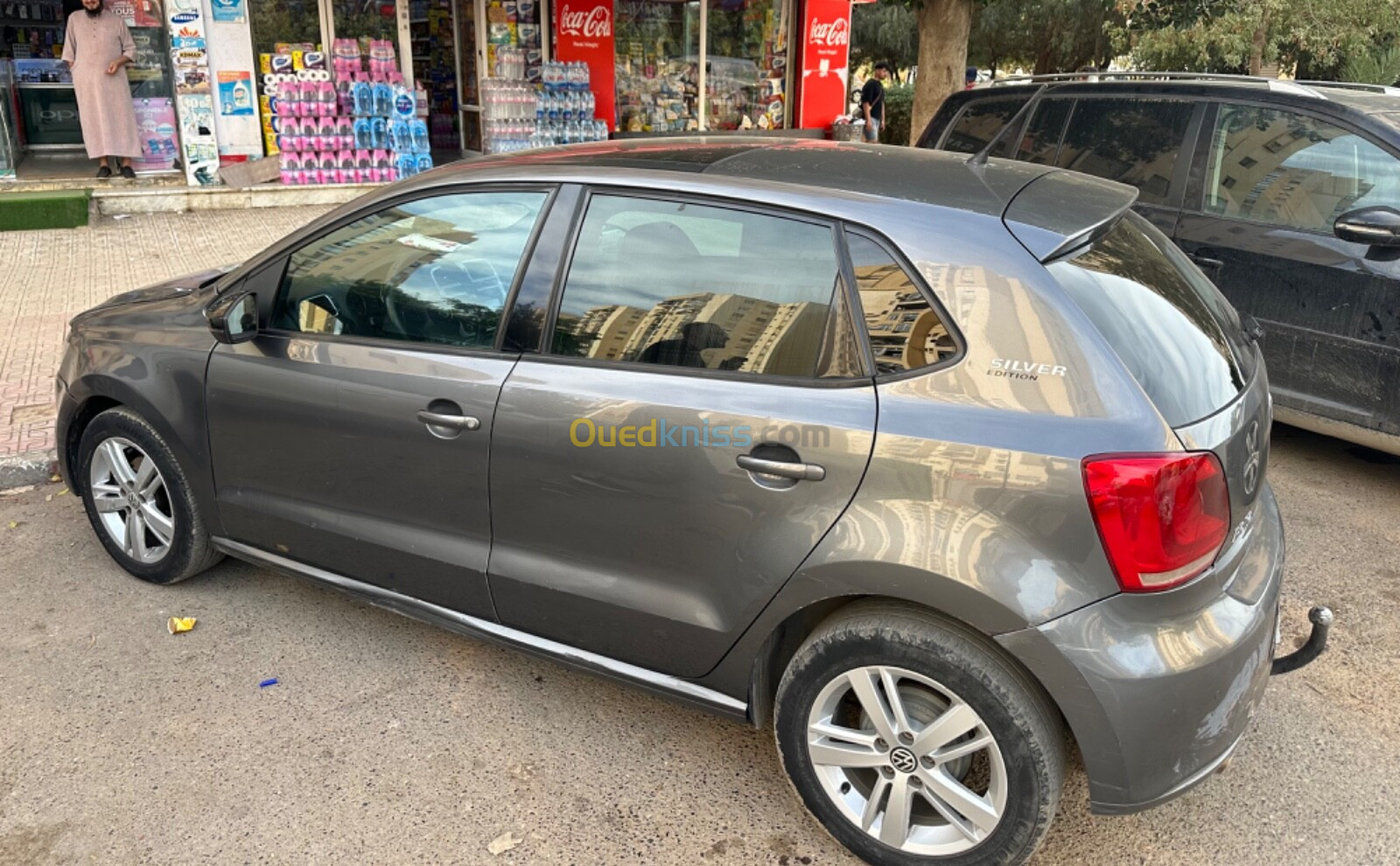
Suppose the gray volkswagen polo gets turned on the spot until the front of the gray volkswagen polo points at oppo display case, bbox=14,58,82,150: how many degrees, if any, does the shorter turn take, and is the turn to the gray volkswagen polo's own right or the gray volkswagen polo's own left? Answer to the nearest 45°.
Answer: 0° — it already faces it

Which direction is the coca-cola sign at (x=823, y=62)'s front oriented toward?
toward the camera

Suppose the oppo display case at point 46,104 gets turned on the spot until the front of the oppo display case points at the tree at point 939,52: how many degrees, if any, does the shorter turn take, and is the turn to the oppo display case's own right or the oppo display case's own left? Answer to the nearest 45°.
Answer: approximately 45° to the oppo display case's own left

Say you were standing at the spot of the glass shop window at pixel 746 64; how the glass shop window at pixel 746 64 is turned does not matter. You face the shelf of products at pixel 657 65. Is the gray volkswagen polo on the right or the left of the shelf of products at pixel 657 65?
left

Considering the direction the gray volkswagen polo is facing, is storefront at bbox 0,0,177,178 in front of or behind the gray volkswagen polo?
in front

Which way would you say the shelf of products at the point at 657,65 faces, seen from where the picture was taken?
facing the viewer

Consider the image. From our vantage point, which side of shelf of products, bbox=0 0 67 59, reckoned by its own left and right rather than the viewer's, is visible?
front

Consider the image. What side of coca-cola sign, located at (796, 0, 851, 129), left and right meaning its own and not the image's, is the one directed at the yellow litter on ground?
front

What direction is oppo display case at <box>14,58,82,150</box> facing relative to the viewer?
toward the camera

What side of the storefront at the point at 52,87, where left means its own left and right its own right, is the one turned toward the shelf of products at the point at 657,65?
left

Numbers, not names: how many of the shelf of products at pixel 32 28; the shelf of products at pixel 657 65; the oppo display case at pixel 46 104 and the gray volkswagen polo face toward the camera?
3

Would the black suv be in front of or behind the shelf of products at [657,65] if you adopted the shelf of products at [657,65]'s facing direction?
in front
